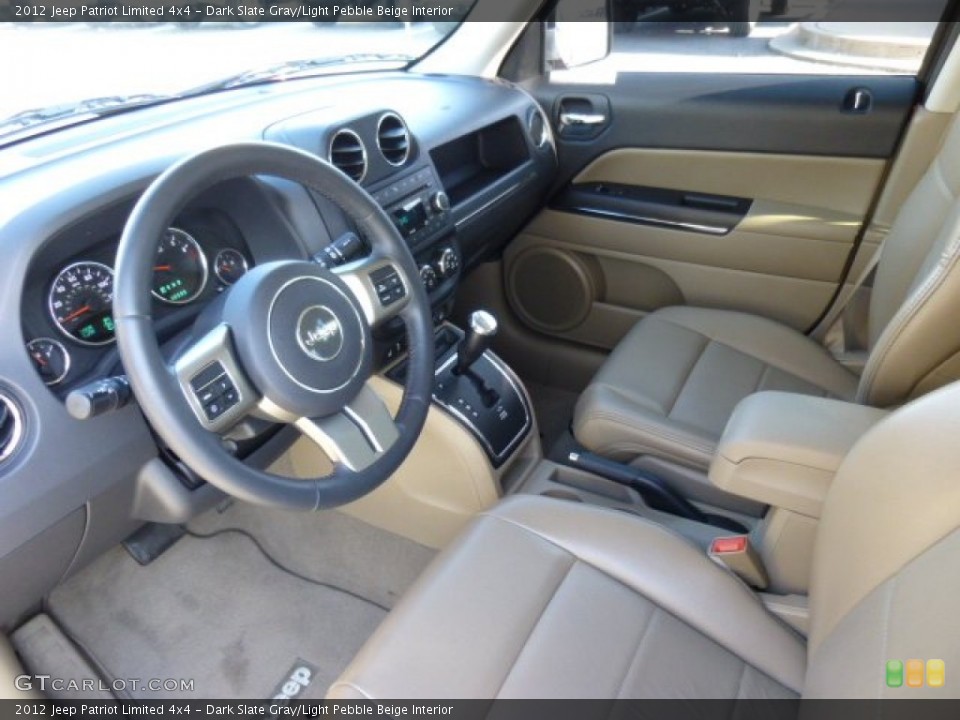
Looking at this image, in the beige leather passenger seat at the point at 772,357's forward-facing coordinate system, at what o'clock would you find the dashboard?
The dashboard is roughly at 11 o'clock from the beige leather passenger seat.

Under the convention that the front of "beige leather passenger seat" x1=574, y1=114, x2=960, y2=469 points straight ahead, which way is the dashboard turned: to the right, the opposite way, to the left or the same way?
the opposite way

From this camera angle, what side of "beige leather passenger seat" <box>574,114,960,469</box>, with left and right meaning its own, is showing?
left

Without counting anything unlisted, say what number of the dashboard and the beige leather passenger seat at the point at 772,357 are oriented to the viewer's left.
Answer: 1

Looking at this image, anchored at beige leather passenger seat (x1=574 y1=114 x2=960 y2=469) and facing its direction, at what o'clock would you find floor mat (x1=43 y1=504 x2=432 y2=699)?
The floor mat is roughly at 11 o'clock from the beige leather passenger seat.

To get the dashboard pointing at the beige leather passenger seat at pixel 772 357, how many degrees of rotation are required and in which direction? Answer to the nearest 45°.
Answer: approximately 45° to its left

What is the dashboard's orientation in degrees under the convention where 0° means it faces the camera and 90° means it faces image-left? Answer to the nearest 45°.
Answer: approximately 315°
